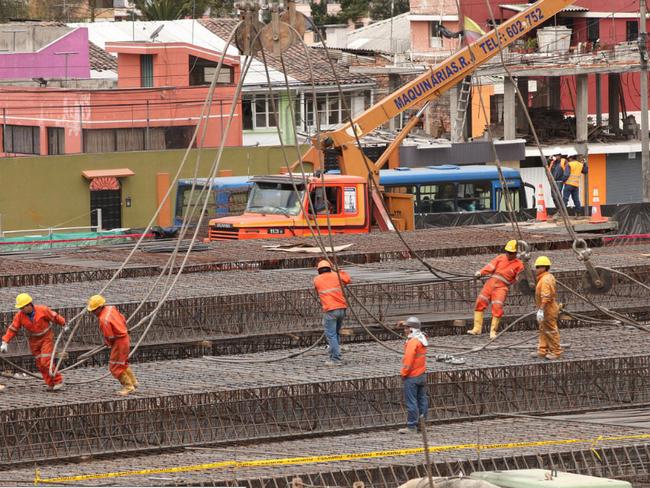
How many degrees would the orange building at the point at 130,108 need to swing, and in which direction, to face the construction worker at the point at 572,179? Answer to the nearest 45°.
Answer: approximately 45° to its left

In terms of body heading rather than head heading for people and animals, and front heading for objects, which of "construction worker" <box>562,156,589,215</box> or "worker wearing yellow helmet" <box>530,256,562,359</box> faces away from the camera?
the construction worker

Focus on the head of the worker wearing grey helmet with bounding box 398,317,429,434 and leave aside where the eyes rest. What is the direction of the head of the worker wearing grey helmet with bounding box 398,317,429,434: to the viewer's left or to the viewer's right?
to the viewer's left

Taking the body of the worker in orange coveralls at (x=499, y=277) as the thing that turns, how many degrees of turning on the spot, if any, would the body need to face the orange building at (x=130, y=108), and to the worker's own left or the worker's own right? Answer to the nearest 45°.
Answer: approximately 90° to the worker's own right

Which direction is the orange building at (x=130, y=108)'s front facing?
toward the camera

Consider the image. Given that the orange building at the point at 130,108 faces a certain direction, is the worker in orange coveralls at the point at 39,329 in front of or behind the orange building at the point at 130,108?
in front

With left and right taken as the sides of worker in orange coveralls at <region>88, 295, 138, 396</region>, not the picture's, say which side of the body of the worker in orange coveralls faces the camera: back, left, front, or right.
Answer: left

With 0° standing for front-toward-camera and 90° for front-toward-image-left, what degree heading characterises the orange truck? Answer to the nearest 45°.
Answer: approximately 45°

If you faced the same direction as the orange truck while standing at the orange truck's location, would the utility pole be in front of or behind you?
behind

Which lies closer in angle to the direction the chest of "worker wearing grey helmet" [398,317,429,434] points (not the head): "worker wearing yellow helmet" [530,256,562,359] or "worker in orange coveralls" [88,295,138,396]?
the worker in orange coveralls
